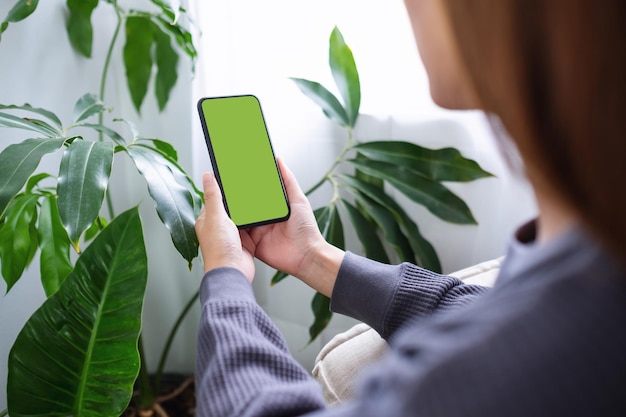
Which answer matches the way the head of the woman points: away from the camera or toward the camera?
away from the camera

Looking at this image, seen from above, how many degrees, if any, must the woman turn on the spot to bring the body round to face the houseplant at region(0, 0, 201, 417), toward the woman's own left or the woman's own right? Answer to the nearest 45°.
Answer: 0° — they already face it

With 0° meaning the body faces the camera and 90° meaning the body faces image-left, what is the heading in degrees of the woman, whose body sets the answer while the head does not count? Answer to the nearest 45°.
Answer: approximately 135°

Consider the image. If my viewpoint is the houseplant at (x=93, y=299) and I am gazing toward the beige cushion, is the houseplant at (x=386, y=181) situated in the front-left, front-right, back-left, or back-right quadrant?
front-left

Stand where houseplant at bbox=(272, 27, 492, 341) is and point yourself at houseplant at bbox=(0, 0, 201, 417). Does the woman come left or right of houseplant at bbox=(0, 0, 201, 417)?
left

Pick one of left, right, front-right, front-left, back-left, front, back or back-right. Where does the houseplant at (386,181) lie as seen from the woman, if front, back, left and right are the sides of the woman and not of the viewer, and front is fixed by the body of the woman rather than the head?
front-right
